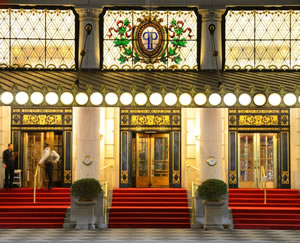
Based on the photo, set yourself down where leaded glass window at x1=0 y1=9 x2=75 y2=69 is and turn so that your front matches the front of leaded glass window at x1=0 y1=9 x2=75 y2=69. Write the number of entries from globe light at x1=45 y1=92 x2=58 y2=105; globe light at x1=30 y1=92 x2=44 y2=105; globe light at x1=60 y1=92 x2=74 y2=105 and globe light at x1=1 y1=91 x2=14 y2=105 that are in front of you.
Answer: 4

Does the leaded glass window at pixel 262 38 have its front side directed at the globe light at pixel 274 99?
yes

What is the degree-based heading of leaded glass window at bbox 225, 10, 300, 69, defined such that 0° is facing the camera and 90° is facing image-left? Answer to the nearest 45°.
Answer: approximately 0°

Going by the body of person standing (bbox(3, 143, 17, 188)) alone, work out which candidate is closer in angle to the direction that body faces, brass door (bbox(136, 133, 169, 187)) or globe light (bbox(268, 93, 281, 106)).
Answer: the globe light

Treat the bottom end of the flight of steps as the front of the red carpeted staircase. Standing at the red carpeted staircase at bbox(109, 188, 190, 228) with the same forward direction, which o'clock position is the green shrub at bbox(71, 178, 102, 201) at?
The green shrub is roughly at 2 o'clock from the red carpeted staircase.
